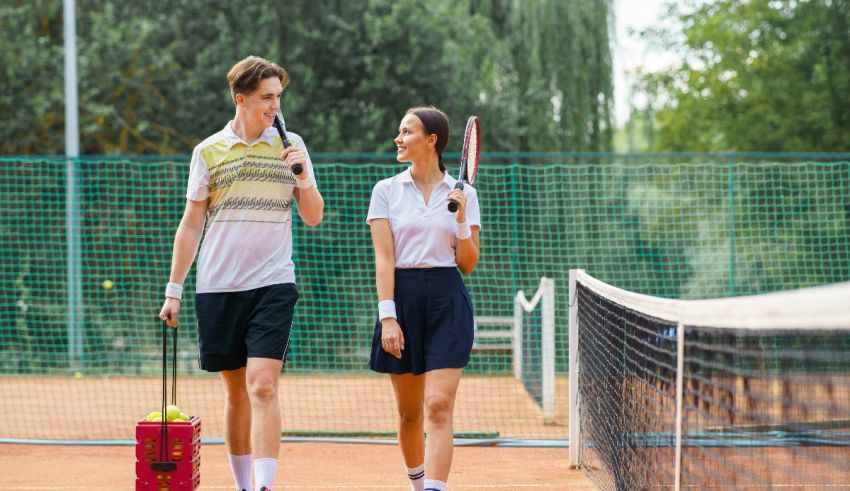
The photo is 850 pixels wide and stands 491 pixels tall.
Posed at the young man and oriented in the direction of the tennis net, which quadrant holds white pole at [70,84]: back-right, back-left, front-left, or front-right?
back-left

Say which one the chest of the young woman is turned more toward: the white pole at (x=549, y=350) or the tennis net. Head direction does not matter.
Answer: the tennis net

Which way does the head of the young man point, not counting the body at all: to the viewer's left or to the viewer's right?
to the viewer's right

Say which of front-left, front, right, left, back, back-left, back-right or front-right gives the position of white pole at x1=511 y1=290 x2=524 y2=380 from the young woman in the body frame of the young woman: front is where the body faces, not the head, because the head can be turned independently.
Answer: back

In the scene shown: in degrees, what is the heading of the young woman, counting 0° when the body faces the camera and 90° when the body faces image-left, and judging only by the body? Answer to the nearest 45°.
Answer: approximately 0°

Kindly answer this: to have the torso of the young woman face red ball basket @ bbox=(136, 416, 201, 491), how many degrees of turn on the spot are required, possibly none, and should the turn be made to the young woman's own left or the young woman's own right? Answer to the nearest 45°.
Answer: approximately 90° to the young woman's own right

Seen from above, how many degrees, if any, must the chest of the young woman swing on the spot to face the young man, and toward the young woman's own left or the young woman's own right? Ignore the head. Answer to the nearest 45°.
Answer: approximately 90° to the young woman's own right

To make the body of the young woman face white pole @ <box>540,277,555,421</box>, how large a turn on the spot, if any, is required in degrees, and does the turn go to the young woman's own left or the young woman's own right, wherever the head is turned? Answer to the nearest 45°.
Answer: approximately 180°

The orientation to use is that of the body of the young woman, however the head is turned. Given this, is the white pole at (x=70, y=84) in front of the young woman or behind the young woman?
behind

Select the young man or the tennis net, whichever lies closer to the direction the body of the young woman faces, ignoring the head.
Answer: the tennis net
